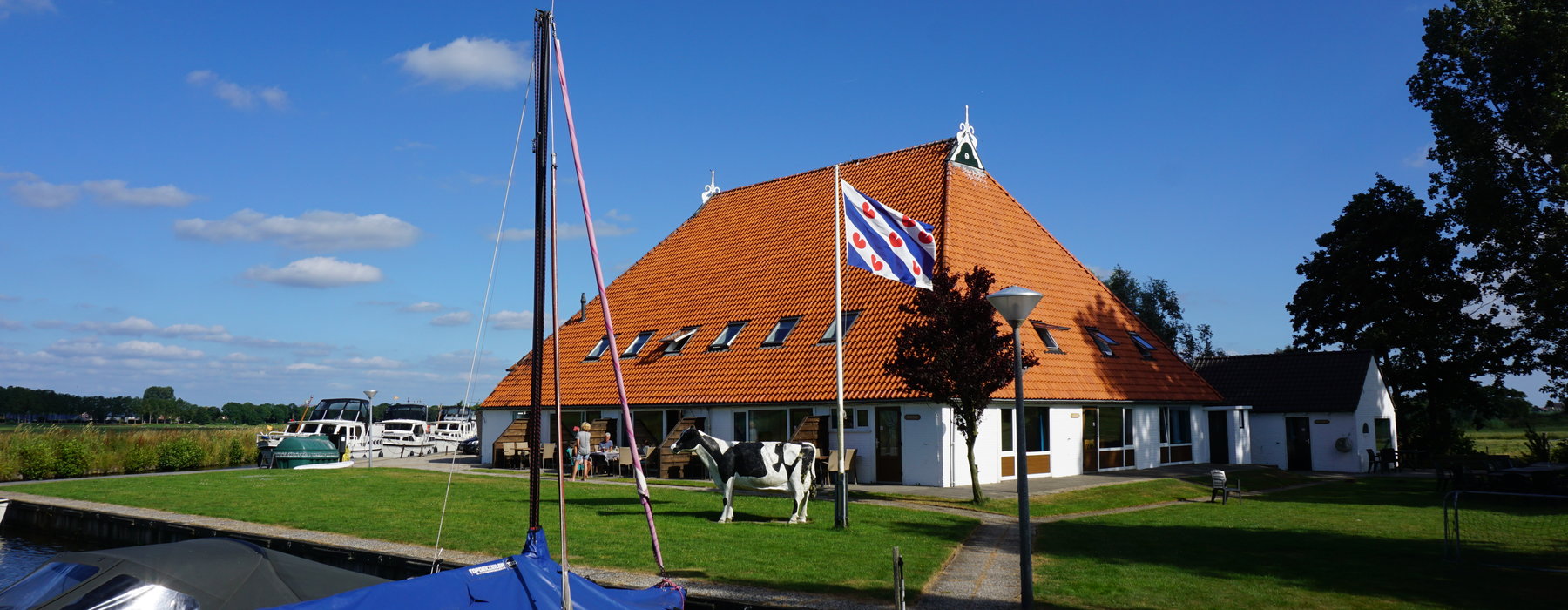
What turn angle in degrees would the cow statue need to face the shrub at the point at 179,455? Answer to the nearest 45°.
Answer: approximately 45° to its right

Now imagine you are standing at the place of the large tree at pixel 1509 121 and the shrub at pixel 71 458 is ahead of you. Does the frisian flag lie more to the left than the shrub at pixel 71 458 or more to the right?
left

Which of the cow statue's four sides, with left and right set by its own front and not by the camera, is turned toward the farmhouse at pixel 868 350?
right

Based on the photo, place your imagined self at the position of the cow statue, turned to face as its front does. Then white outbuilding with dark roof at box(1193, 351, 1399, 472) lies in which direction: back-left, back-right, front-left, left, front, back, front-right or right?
back-right

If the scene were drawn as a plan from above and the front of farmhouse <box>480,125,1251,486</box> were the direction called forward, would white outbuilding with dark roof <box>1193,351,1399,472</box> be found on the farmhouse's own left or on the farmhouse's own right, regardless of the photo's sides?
on the farmhouse's own left

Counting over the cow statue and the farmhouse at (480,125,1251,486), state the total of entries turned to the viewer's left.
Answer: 1

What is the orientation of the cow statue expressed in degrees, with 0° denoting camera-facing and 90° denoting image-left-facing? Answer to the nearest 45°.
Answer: approximately 90°

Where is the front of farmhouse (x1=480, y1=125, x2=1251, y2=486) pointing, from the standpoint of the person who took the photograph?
facing the viewer and to the right of the viewer

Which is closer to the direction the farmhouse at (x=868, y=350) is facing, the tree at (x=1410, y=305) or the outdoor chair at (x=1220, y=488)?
the outdoor chair

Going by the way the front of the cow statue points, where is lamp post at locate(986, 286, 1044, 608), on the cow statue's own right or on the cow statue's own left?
on the cow statue's own left

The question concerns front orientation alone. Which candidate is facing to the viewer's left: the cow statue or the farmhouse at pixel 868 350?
the cow statue
